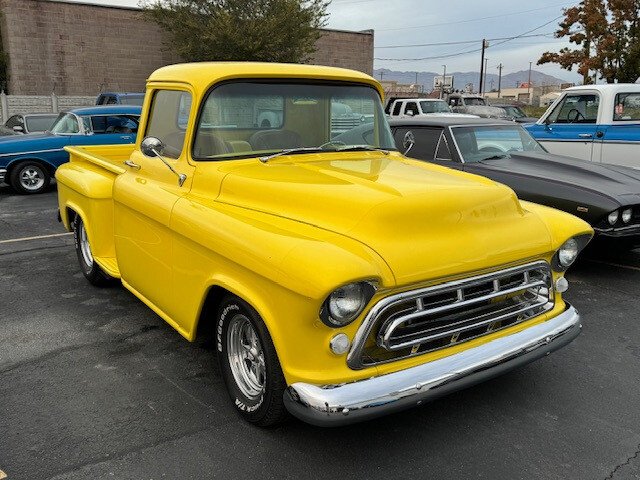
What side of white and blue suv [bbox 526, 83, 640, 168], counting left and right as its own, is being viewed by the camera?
left

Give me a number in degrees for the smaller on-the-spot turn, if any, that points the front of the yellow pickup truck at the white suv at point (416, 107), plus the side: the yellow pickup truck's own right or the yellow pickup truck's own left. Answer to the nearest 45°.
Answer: approximately 135° to the yellow pickup truck's own left

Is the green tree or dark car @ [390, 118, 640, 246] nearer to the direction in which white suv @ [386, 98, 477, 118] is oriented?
the dark car

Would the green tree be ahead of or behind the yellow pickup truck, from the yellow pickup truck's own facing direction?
behind

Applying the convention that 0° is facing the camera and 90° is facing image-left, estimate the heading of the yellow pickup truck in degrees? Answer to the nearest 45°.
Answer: approximately 315°

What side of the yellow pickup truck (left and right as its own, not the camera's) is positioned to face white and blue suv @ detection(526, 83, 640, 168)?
left

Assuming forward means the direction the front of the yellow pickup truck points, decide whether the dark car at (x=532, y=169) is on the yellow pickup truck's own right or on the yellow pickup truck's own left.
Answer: on the yellow pickup truck's own left

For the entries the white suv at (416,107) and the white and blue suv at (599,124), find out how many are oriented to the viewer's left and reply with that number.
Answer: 1

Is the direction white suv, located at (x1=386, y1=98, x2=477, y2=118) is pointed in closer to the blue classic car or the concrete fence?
the blue classic car

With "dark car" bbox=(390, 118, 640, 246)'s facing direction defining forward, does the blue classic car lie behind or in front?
behind

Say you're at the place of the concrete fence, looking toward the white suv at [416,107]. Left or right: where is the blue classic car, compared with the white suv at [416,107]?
right

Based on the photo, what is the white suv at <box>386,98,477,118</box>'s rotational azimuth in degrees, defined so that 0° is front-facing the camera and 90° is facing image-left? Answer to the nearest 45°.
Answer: approximately 315°
